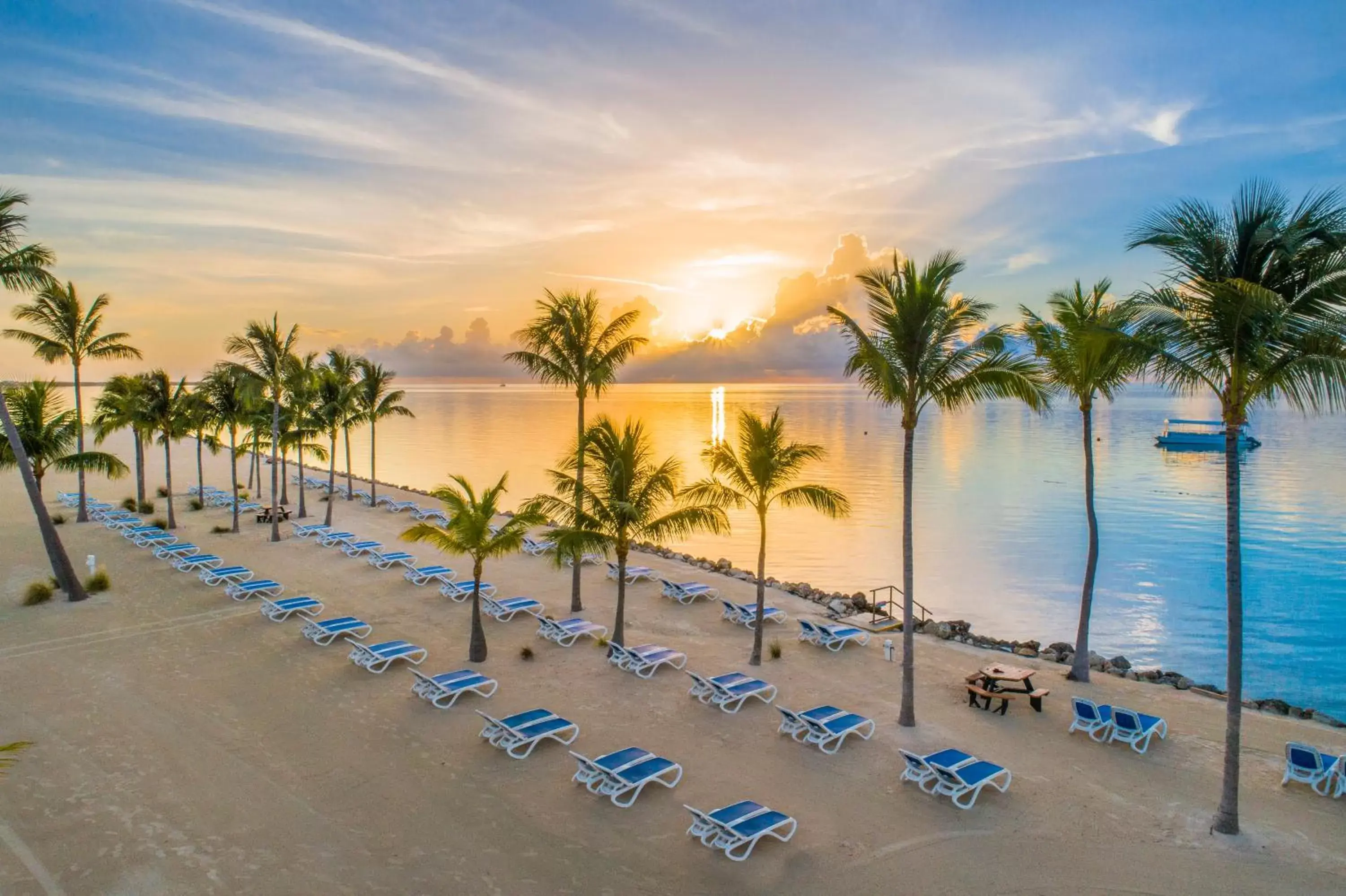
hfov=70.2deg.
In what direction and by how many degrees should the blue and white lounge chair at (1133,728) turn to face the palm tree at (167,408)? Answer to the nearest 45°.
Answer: approximately 135° to its left

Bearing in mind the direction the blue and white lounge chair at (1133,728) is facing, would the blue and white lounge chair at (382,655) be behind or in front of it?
behind
